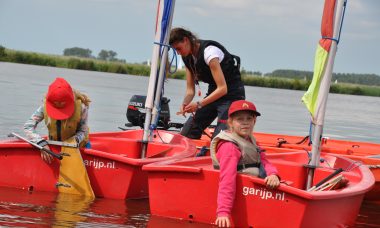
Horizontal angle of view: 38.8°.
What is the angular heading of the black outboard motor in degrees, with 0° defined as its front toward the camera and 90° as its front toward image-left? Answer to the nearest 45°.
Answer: approximately 270°

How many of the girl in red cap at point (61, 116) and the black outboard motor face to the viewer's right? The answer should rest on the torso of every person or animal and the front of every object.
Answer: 1

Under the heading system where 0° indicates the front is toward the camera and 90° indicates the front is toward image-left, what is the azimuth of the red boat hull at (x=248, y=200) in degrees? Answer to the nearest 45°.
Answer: approximately 315°

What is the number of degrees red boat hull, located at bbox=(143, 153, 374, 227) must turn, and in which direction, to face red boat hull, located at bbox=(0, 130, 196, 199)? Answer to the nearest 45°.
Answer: approximately 180°
